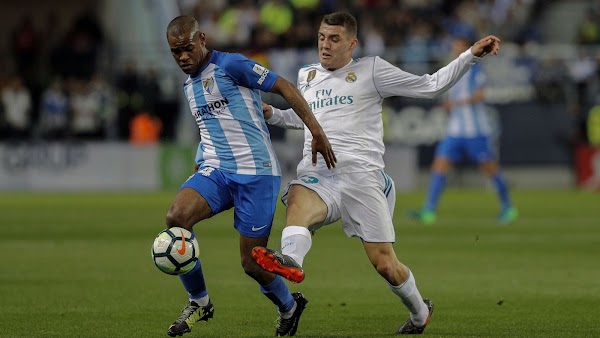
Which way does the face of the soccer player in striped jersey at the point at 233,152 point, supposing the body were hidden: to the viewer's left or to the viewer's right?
to the viewer's left

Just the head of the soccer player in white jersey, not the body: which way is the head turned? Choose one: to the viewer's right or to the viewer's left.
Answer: to the viewer's left

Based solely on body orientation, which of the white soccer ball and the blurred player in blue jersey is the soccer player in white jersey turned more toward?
the white soccer ball

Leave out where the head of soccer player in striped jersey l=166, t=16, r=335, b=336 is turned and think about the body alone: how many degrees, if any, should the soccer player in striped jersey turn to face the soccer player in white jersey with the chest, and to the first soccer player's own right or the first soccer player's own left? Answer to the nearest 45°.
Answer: approximately 135° to the first soccer player's own left

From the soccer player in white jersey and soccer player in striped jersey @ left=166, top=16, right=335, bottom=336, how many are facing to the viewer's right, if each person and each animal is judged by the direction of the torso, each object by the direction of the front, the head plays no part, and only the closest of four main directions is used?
0

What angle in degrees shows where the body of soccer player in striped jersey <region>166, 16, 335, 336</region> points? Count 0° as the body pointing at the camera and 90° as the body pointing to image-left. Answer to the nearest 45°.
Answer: approximately 45°
